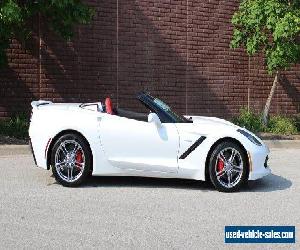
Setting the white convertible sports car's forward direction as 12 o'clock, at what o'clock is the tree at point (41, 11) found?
The tree is roughly at 8 o'clock from the white convertible sports car.

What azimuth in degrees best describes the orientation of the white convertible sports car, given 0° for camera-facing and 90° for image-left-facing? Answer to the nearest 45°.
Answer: approximately 270°

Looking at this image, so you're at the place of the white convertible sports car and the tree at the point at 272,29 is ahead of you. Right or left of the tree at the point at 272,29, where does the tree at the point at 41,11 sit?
left

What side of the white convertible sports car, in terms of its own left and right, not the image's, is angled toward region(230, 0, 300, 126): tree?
left

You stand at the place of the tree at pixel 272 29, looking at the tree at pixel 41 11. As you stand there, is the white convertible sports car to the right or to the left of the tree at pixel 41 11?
left
